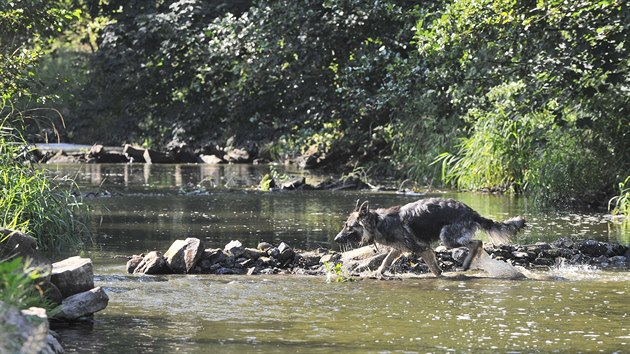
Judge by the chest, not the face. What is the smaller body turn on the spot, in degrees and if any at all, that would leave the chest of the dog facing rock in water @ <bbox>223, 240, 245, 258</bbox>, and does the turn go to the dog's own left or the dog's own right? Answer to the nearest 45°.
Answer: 0° — it already faces it

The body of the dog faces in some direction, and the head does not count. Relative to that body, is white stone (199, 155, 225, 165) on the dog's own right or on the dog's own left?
on the dog's own right

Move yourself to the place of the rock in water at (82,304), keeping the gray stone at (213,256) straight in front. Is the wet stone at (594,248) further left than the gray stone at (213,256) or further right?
right

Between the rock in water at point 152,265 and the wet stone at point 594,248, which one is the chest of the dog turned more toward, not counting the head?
the rock in water

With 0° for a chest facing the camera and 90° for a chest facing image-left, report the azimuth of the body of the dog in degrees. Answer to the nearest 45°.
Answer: approximately 90°

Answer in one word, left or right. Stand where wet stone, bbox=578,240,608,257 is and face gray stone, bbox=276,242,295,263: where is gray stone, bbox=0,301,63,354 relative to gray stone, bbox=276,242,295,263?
left

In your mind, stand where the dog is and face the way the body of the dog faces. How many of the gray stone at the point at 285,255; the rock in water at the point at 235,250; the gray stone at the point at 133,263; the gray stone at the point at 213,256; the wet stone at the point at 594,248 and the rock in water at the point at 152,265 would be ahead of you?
5

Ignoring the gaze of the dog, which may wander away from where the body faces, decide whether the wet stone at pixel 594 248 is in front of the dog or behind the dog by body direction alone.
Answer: behind

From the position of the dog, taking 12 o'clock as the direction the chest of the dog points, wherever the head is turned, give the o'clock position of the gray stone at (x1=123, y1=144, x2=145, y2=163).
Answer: The gray stone is roughly at 2 o'clock from the dog.

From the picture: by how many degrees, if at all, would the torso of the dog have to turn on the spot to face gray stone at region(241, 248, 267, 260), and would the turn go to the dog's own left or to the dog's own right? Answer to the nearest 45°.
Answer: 0° — it already faces it
